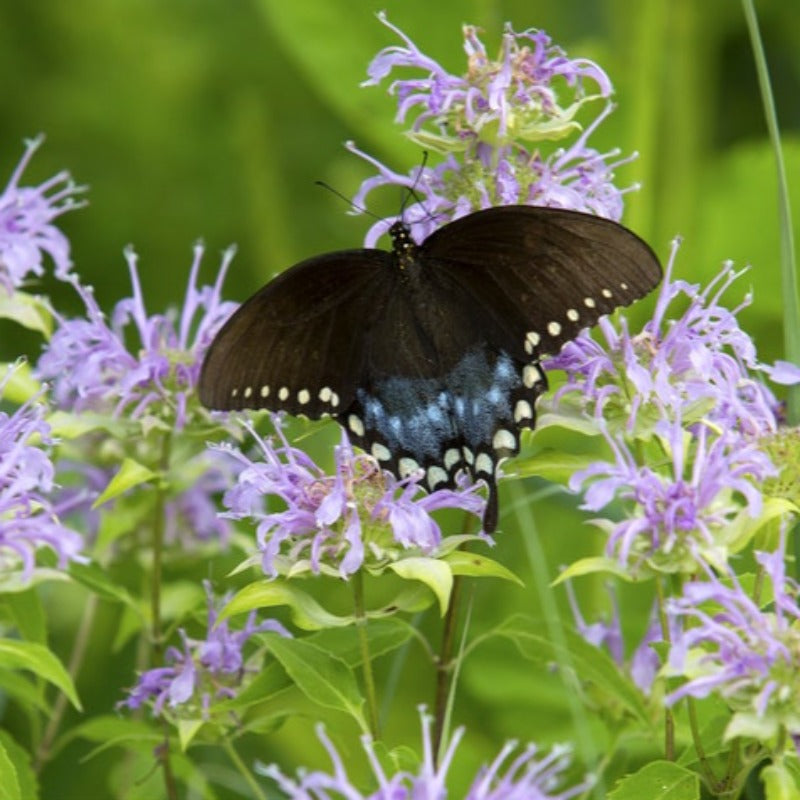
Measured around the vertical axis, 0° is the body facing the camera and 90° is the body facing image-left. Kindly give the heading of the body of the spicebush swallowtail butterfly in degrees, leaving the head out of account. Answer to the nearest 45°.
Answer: approximately 180°
